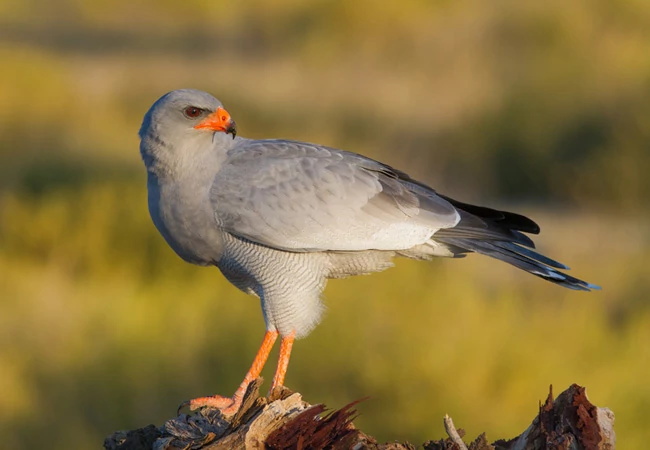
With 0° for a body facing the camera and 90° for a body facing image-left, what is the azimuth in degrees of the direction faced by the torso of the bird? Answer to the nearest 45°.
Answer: approximately 90°
